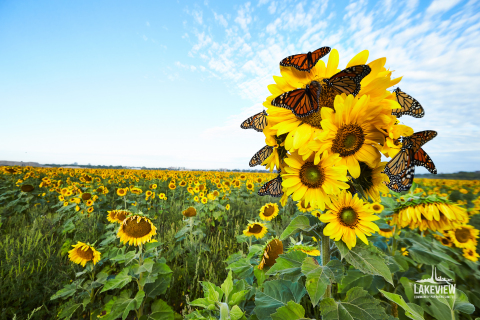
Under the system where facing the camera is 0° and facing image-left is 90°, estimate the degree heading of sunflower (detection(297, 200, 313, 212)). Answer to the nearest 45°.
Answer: approximately 0°

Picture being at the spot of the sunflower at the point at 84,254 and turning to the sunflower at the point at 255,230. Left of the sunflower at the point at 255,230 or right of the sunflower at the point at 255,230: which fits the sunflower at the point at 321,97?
right

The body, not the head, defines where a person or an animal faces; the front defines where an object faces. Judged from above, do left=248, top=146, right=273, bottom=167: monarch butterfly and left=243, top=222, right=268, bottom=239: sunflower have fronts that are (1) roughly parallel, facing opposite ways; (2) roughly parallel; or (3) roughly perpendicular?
roughly perpendicular

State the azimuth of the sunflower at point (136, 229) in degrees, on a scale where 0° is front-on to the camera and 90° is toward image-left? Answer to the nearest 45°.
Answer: approximately 0°
